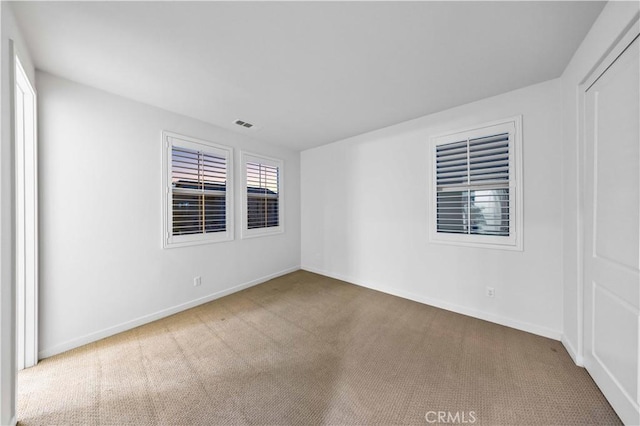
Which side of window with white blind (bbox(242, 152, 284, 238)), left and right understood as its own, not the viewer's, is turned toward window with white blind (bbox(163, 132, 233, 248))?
right

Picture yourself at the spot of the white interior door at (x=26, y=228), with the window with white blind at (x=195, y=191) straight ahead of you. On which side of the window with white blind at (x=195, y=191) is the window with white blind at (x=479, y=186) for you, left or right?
right

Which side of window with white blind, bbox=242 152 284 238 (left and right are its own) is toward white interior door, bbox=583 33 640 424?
front

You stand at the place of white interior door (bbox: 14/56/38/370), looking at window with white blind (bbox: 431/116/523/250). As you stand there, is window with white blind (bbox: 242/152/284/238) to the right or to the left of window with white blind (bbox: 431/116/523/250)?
left

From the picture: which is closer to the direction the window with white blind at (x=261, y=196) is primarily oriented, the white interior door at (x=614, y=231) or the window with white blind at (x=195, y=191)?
the white interior door

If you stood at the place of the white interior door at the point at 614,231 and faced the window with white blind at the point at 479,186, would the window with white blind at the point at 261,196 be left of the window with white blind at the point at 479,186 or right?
left

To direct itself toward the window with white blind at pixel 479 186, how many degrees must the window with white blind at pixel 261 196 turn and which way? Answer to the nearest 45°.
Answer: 0° — it already faces it
